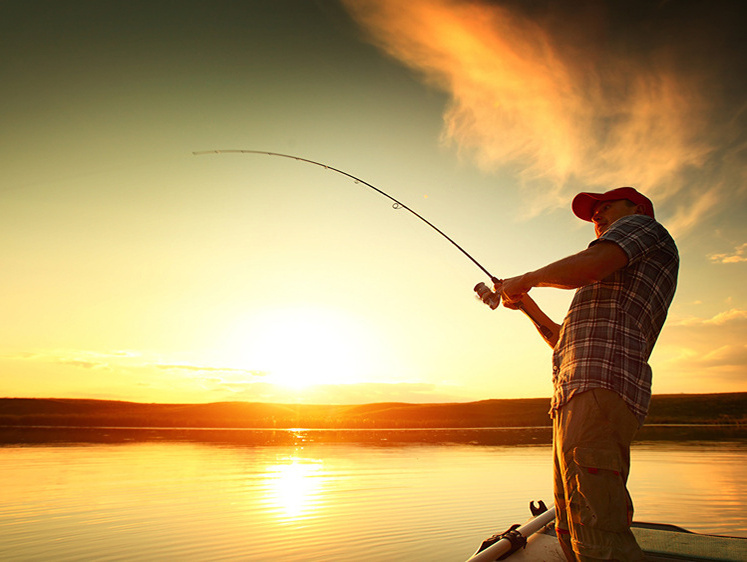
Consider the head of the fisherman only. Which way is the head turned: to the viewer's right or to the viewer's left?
to the viewer's left

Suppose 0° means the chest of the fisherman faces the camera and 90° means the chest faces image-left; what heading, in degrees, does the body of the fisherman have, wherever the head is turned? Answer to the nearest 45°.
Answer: approximately 90°
